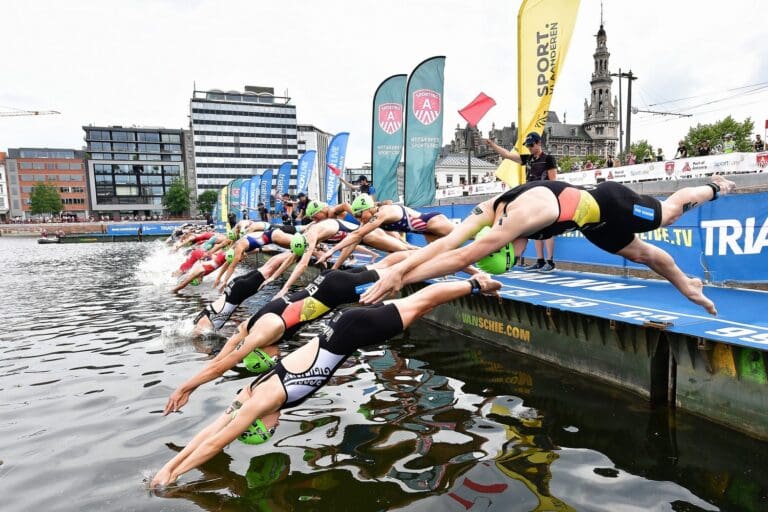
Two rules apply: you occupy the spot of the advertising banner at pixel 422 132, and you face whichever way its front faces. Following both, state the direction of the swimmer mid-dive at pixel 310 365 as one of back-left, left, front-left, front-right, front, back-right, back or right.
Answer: front

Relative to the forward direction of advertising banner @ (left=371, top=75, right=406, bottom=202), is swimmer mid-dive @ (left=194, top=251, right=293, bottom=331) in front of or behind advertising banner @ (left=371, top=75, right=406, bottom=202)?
in front

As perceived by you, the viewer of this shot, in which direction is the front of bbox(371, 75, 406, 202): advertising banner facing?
facing the viewer

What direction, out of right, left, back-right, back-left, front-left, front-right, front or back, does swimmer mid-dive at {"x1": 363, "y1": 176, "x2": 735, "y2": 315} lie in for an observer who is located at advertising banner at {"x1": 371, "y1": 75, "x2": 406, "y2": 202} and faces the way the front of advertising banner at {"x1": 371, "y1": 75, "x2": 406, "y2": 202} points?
front

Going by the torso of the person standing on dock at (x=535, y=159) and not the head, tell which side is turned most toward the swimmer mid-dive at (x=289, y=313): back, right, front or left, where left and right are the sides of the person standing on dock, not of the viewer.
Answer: front

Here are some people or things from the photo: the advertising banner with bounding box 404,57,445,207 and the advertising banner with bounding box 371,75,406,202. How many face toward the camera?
2

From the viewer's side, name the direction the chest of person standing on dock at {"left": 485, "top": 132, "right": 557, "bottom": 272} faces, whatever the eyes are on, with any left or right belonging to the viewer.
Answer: facing the viewer and to the left of the viewer

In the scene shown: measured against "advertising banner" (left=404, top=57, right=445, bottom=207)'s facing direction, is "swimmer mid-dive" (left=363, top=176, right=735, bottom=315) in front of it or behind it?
in front

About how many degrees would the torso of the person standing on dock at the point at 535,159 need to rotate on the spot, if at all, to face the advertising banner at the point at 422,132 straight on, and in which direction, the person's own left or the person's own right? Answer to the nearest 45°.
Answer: approximately 90° to the person's own right

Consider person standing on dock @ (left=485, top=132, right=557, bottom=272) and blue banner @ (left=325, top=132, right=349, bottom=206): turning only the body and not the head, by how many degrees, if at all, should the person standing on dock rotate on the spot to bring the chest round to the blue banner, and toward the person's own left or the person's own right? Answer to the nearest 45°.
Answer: approximately 90° to the person's own right

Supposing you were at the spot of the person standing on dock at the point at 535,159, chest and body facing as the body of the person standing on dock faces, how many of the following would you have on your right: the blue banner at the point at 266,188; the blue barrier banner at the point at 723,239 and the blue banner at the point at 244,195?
2

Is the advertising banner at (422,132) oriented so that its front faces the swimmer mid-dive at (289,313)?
yes

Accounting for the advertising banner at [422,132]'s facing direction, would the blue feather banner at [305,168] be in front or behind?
behind

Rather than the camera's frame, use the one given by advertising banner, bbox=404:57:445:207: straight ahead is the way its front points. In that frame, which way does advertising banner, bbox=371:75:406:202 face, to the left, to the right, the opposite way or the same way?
the same way
